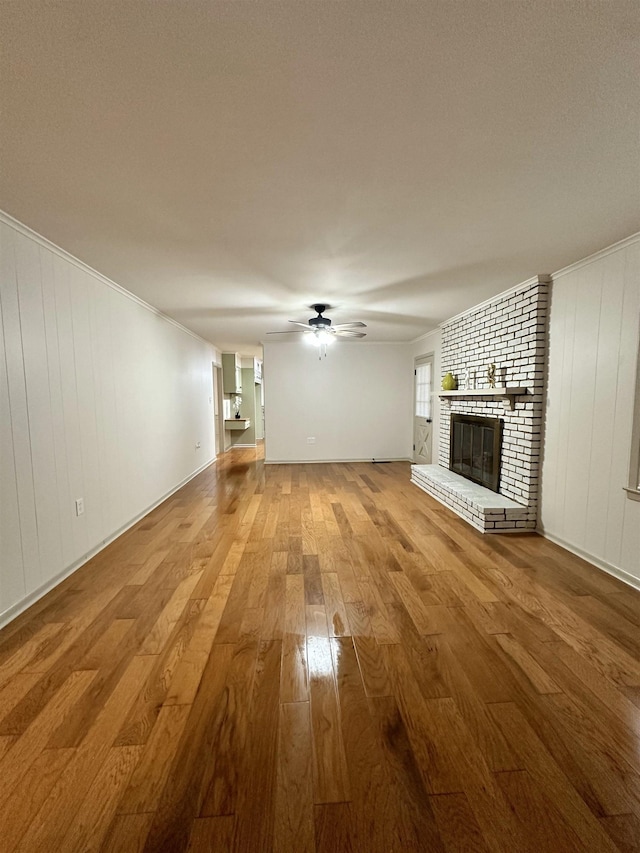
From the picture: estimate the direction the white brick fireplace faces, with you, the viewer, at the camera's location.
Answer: facing the viewer and to the left of the viewer
